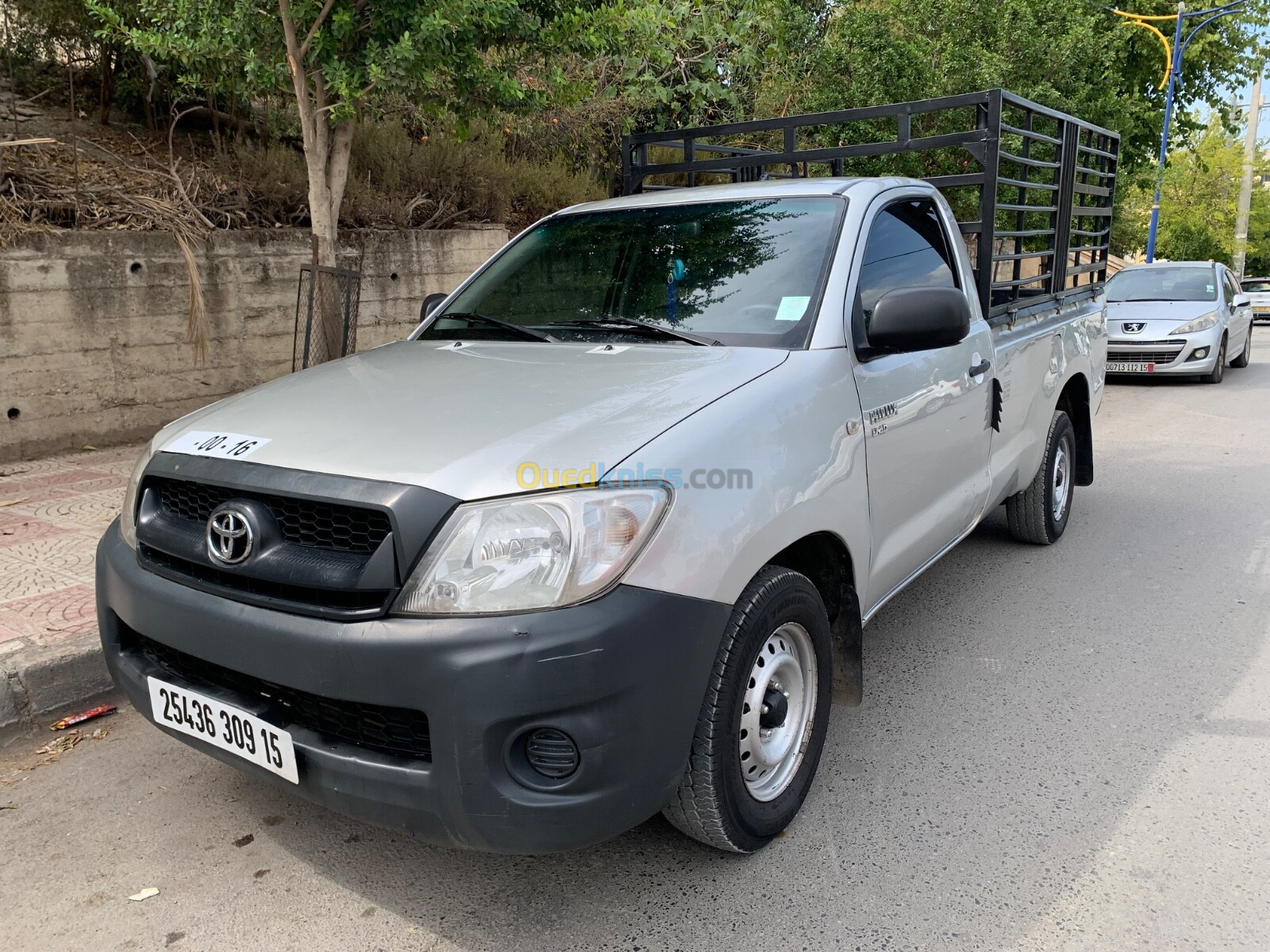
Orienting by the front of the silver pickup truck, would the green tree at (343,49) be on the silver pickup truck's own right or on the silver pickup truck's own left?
on the silver pickup truck's own right

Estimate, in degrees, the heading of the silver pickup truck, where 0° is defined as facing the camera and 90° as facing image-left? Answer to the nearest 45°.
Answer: approximately 45°

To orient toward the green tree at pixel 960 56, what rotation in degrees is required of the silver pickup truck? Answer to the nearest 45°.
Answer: approximately 135° to its right

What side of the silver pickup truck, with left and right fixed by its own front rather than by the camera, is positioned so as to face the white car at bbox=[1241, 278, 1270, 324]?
back

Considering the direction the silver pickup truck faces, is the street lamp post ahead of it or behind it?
behind
